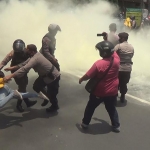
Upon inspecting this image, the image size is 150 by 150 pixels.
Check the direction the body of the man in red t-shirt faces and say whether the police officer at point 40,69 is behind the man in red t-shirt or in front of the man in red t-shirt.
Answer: in front

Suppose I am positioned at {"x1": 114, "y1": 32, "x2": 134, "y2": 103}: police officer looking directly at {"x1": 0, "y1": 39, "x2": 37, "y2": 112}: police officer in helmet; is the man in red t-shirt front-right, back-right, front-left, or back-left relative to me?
front-left

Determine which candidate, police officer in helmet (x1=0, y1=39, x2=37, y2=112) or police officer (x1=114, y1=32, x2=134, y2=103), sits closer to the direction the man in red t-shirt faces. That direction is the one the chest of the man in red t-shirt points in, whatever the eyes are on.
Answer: the police officer in helmet

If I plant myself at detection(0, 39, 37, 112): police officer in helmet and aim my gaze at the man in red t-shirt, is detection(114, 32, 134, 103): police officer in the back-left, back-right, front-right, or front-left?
front-left

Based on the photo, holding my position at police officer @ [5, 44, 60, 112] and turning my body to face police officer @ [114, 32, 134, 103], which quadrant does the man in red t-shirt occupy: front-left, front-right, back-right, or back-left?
front-right

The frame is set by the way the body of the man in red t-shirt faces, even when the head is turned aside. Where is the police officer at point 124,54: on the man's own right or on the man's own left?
on the man's own right

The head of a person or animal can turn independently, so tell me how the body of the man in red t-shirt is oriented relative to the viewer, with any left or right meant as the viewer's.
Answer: facing away from the viewer and to the left of the viewer
